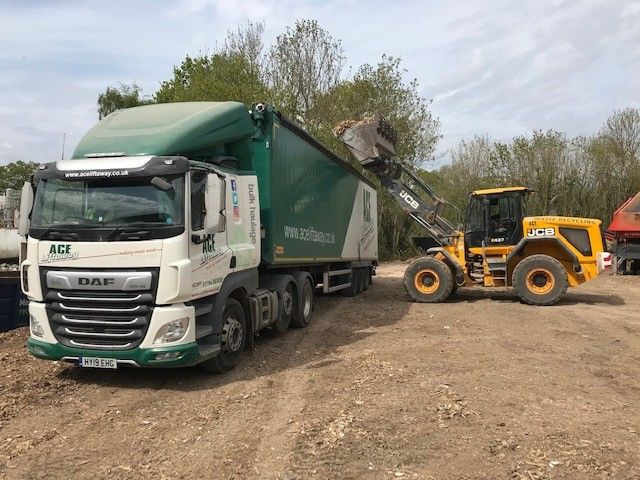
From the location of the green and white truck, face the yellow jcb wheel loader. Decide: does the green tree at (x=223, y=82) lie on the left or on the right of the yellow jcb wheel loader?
left

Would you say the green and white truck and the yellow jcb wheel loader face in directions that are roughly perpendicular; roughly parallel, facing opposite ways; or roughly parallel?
roughly perpendicular

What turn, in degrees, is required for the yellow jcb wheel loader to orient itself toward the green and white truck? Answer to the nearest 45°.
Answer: approximately 45° to its left

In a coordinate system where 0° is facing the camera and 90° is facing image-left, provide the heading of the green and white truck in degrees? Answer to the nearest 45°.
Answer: approximately 45°

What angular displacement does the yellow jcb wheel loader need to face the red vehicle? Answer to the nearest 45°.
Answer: approximately 135° to its right

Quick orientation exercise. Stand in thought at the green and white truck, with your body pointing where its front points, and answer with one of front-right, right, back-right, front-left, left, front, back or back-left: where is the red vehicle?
back

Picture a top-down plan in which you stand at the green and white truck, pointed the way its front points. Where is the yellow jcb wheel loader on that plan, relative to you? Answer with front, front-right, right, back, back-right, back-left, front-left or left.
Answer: back

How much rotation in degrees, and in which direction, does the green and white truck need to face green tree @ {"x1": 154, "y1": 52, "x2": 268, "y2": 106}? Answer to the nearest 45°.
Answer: approximately 135° to its right

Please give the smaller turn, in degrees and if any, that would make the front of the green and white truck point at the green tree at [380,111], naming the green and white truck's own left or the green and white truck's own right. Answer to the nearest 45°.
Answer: approximately 180°

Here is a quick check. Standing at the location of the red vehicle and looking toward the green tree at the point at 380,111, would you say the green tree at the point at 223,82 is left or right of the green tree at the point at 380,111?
left

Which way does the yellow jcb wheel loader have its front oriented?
to the viewer's left

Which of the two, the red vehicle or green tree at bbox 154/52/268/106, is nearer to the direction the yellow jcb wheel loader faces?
the green tree

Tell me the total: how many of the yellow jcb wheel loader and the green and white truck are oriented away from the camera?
0

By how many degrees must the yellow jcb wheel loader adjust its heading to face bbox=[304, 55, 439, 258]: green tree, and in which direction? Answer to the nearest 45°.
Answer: approximately 90° to its right
